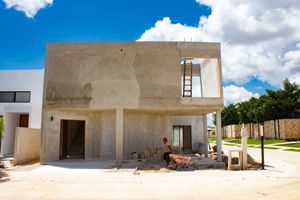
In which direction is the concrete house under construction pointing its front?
toward the camera

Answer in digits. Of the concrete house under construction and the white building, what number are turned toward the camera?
2

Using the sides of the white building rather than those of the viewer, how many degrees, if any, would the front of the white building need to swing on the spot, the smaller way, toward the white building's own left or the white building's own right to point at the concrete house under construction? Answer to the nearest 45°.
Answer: approximately 45° to the white building's own left

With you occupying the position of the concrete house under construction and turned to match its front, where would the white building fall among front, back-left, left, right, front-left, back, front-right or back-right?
back-right

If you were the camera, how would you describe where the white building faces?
facing the viewer
